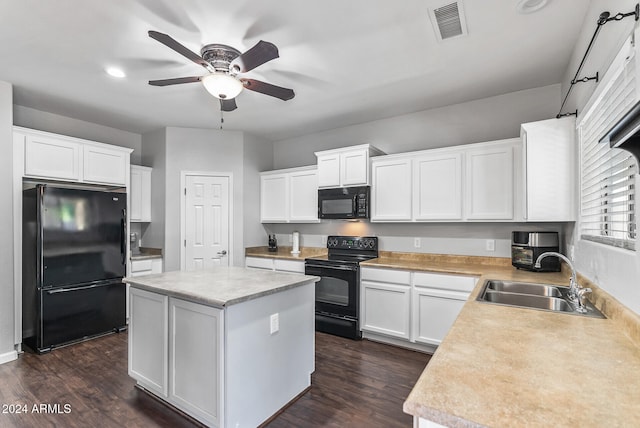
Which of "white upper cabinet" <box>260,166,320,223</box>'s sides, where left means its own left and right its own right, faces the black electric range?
left

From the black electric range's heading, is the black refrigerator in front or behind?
in front

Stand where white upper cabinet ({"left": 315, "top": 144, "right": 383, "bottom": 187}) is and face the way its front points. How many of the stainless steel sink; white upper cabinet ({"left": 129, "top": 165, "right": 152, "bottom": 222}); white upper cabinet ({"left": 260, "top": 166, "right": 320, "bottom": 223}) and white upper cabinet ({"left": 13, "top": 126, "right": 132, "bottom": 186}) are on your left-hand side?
1

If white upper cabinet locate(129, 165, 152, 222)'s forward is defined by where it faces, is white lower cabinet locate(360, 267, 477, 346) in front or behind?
in front

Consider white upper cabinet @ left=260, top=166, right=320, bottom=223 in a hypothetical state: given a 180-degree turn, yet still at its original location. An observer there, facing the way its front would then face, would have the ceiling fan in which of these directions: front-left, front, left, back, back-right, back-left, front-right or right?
back-right

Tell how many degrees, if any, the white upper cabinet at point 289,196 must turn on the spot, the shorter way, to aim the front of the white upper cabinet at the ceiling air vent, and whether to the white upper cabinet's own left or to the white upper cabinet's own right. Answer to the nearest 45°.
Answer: approximately 45° to the white upper cabinet's own left

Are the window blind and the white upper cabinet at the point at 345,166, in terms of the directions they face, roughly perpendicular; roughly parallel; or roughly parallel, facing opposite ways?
roughly perpendicular

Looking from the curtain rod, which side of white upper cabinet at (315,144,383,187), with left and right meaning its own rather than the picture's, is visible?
left

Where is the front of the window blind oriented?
to the viewer's left
